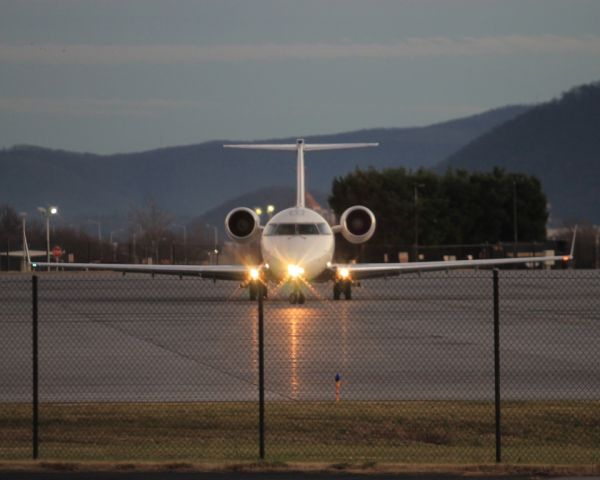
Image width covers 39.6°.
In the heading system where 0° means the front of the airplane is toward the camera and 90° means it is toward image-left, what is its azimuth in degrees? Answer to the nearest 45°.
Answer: approximately 0°

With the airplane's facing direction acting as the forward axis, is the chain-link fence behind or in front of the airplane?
in front
